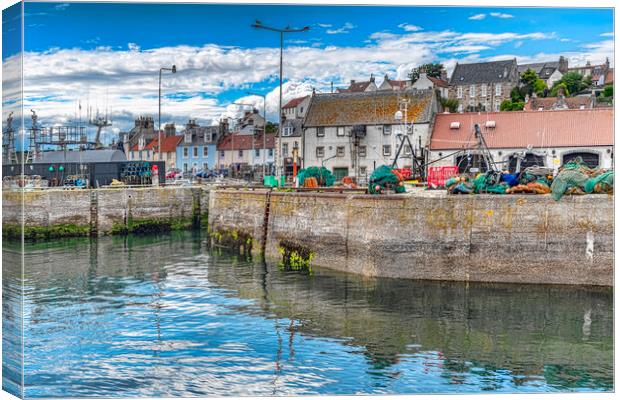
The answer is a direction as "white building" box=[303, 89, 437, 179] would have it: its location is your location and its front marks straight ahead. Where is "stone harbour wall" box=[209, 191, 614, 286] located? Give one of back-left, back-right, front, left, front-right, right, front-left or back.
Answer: front

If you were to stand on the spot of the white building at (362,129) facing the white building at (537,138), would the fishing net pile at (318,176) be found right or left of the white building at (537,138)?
right

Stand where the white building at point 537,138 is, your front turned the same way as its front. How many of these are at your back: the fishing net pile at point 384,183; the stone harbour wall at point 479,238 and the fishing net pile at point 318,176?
0

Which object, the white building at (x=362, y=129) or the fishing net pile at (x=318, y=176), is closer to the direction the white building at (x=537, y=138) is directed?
the fishing net pile

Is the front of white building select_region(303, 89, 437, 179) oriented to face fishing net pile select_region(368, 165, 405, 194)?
yes

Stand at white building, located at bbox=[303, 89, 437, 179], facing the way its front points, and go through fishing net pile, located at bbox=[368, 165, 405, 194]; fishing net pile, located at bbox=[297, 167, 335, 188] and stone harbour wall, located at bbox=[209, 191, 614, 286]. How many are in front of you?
3

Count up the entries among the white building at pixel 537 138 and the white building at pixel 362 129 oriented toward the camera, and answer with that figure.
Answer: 2

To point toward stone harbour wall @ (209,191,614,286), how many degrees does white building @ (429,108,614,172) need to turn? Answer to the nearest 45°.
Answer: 0° — it already faces it

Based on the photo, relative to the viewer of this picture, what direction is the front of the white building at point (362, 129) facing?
facing the viewer

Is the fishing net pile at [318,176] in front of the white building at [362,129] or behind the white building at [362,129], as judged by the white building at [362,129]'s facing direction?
in front

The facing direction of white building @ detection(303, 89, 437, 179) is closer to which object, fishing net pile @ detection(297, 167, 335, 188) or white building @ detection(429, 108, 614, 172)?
the fishing net pile

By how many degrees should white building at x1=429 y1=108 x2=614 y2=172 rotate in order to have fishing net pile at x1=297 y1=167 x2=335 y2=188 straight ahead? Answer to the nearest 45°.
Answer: approximately 45° to its right

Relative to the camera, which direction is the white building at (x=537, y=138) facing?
toward the camera

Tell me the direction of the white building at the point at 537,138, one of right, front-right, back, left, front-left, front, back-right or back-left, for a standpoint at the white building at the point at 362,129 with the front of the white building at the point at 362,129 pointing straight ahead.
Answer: front-left

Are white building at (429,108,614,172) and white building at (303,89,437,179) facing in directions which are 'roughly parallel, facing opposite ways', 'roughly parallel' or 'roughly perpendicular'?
roughly parallel

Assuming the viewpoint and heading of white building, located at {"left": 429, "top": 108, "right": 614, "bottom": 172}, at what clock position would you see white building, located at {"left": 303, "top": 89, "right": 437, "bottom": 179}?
white building, located at {"left": 303, "top": 89, "right": 437, "bottom": 179} is roughly at 4 o'clock from white building, located at {"left": 429, "top": 108, "right": 614, "bottom": 172}.
